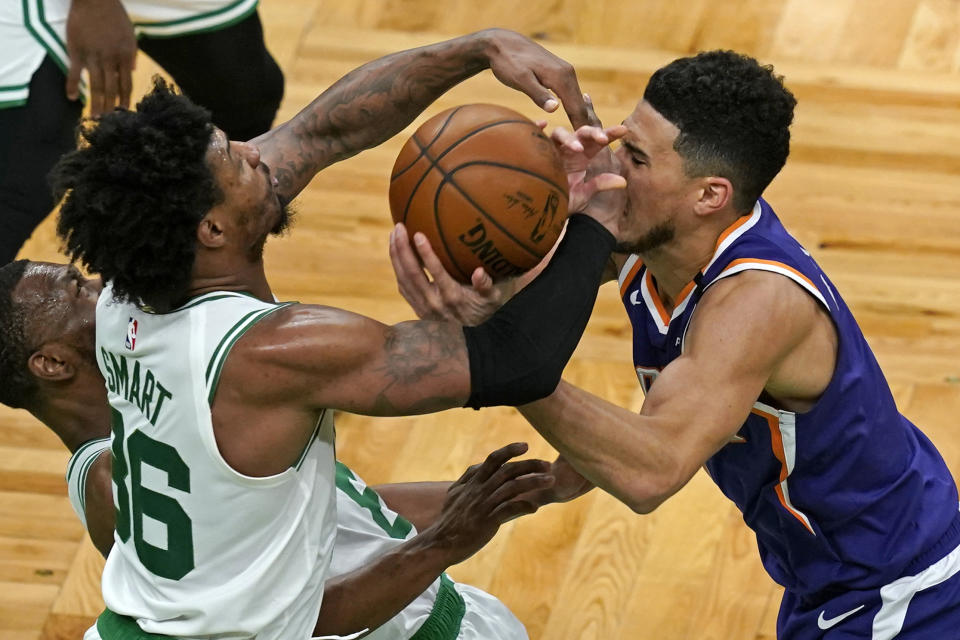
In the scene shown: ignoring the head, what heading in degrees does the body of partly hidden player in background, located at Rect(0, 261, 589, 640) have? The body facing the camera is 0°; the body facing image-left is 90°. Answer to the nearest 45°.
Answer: approximately 270°

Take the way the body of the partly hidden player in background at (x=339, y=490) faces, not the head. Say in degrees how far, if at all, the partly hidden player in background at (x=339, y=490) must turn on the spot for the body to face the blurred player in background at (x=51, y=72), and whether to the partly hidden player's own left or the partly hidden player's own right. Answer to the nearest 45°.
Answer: approximately 135° to the partly hidden player's own left
